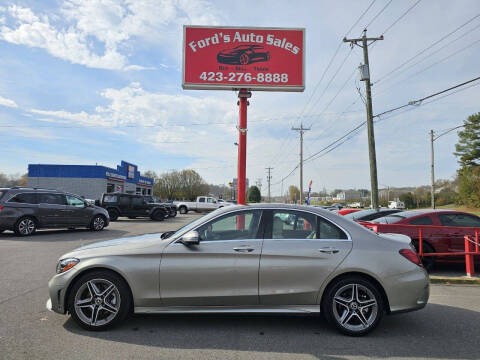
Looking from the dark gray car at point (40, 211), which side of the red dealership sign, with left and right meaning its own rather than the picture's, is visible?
right

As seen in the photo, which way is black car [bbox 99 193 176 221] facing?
to the viewer's right

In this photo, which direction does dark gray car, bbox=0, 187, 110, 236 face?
to the viewer's right

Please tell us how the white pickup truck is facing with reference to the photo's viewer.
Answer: facing to the right of the viewer

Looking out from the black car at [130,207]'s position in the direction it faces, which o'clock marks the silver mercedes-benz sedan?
The silver mercedes-benz sedan is roughly at 3 o'clock from the black car.

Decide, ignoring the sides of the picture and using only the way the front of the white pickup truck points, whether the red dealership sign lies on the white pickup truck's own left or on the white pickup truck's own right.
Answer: on the white pickup truck's own right

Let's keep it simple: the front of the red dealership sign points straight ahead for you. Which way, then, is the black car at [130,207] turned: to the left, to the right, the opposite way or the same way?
to the left

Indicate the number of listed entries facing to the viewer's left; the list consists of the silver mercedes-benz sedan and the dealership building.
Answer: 1
